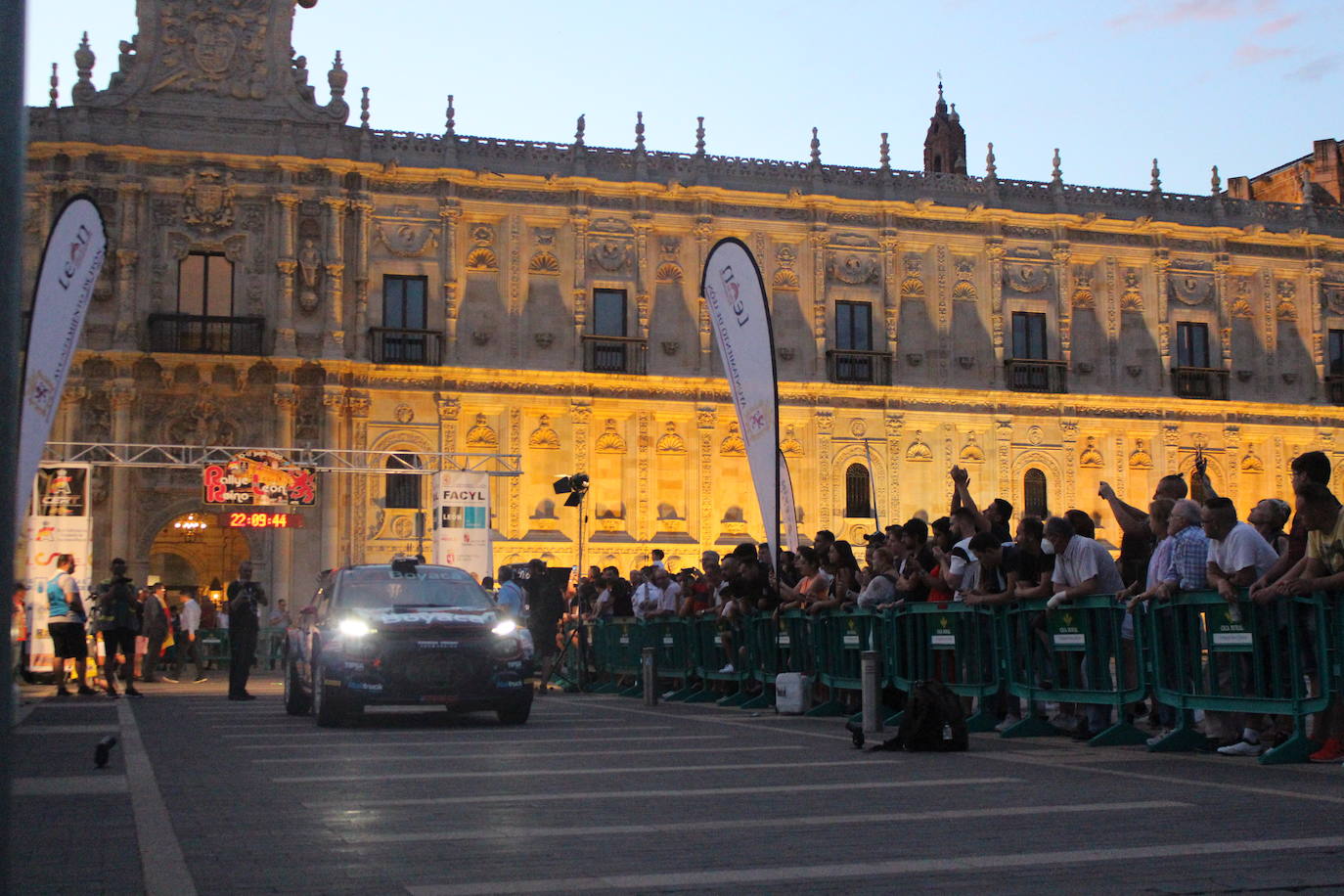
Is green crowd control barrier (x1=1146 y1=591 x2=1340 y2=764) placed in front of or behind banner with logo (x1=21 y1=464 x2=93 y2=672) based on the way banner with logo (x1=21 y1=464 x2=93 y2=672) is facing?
in front

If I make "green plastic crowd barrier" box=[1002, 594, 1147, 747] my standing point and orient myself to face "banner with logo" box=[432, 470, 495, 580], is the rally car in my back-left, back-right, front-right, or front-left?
front-left

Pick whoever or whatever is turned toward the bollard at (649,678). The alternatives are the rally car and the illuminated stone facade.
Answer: the illuminated stone facade

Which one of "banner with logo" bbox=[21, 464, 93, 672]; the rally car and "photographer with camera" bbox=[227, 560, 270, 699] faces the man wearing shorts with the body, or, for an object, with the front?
the banner with logo

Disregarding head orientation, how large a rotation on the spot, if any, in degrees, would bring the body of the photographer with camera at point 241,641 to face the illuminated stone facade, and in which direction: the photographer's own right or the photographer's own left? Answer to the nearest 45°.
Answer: approximately 135° to the photographer's own left

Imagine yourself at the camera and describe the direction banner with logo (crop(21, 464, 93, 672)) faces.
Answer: facing the viewer

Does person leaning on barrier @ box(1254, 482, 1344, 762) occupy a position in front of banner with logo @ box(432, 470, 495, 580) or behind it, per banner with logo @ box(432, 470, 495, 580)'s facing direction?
in front

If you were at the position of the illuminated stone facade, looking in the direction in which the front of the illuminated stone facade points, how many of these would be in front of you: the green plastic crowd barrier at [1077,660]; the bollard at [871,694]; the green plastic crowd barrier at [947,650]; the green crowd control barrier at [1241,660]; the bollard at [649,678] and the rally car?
6

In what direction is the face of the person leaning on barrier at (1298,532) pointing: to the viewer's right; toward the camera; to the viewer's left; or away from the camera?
to the viewer's left

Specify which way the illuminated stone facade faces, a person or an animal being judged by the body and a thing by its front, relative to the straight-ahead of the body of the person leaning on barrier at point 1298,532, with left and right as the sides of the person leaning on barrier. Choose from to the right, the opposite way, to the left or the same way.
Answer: to the left
